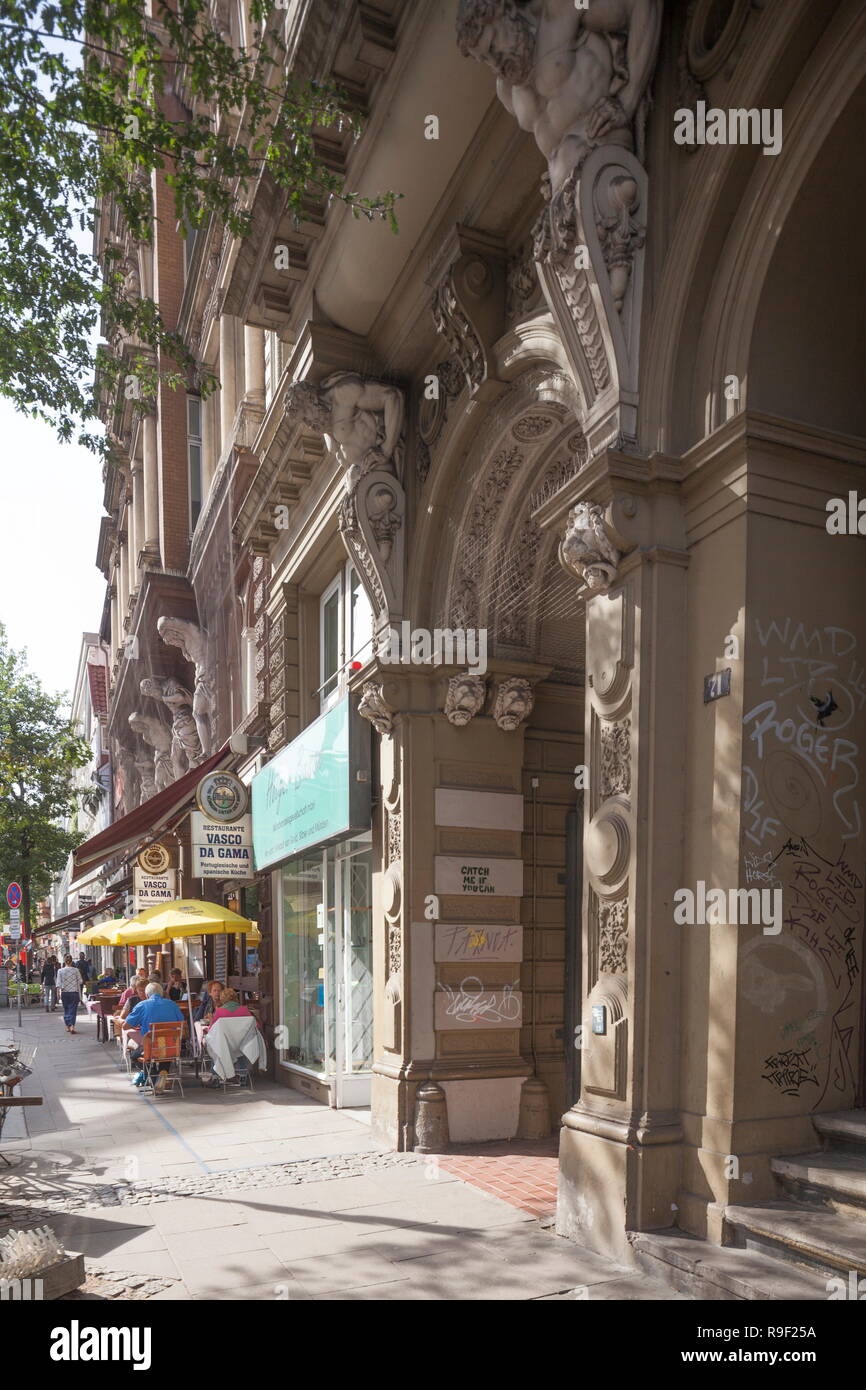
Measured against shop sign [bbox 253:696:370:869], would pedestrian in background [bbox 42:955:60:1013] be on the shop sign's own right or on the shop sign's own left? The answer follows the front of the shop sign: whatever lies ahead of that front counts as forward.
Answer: on the shop sign's own right

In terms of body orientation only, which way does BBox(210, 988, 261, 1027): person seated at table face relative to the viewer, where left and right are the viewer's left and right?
facing away from the viewer

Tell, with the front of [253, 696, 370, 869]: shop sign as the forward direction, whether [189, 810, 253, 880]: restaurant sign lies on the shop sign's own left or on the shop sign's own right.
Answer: on the shop sign's own right

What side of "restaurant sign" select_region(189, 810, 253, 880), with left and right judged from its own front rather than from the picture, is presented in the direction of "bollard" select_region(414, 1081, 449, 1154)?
front
